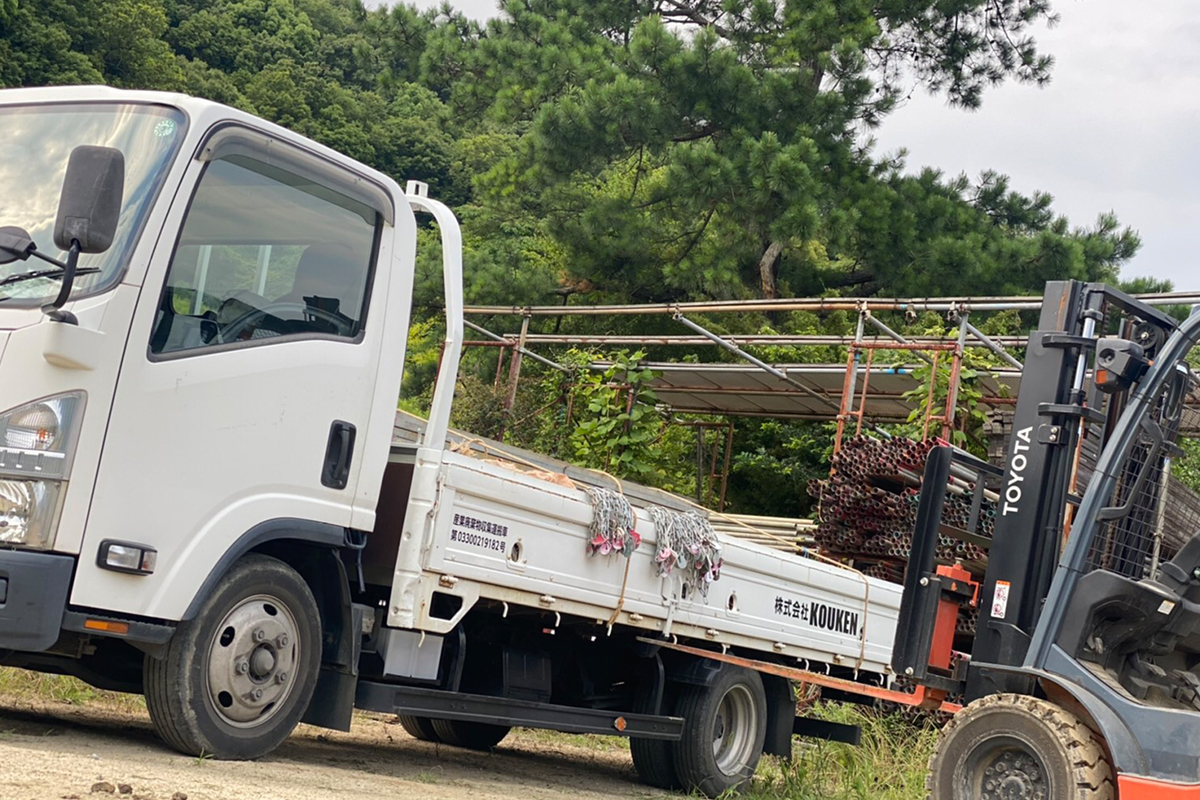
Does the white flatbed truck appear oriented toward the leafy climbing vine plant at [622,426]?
no

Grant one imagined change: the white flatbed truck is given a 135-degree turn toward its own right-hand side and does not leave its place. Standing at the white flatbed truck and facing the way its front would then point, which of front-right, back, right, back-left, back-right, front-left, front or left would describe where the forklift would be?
right

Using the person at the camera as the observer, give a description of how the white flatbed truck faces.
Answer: facing the viewer and to the left of the viewer
